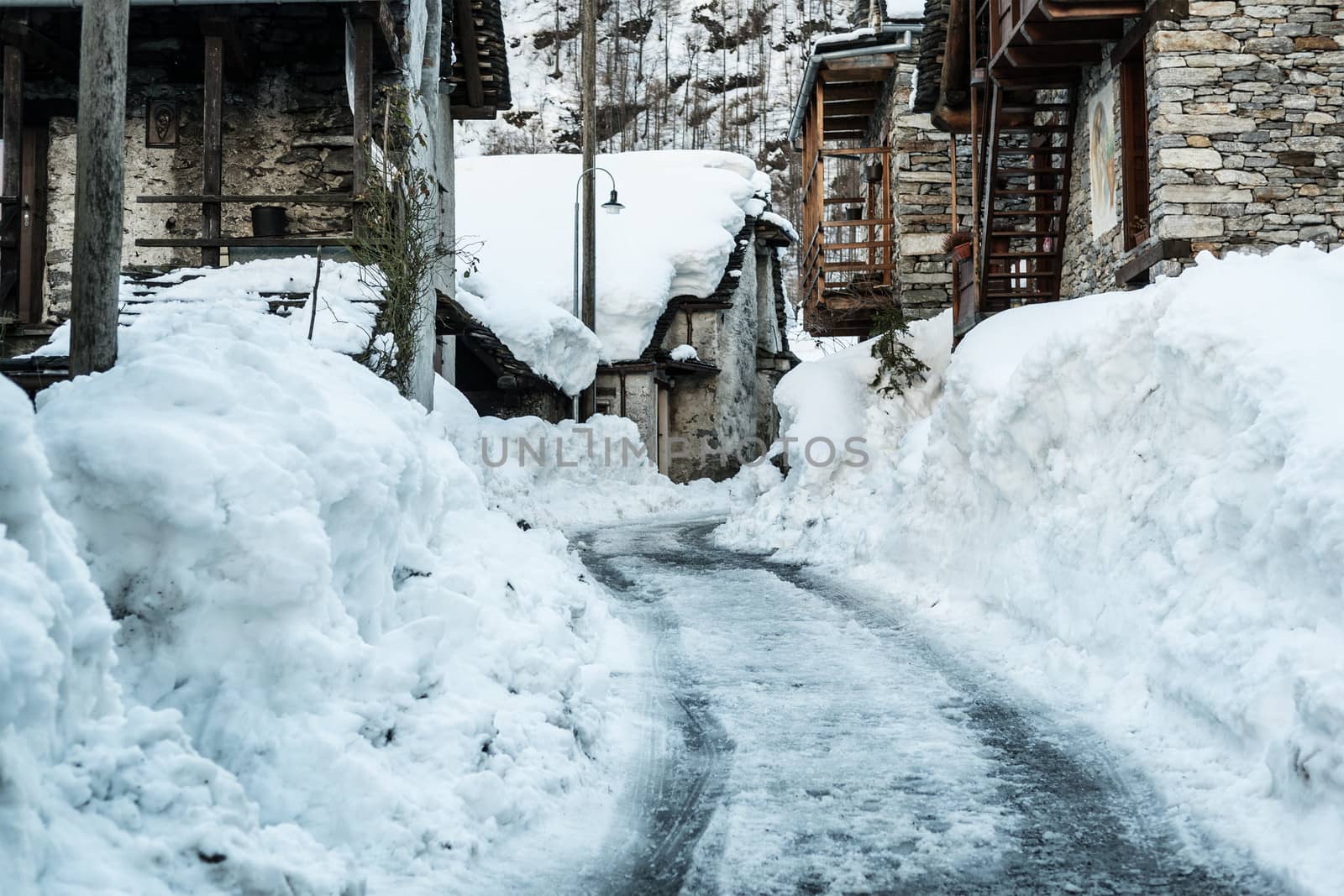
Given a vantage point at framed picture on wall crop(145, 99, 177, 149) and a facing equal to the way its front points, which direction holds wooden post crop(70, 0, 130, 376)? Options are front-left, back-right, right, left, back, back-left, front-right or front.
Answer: front

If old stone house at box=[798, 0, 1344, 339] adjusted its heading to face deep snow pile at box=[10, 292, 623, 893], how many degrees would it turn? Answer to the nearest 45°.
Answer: approximately 90° to its left

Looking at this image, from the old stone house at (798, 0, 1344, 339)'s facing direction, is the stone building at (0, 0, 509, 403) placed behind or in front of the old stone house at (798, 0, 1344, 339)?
in front

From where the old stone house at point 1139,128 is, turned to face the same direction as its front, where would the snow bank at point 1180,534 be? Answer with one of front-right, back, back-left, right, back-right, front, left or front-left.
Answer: left

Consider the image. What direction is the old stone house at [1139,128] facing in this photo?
to the viewer's left

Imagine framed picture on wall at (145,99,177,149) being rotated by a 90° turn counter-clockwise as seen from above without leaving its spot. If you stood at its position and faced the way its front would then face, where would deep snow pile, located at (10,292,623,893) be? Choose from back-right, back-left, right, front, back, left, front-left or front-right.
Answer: right

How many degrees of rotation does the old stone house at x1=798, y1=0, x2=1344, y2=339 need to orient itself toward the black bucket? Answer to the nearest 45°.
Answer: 0° — it already faces it
